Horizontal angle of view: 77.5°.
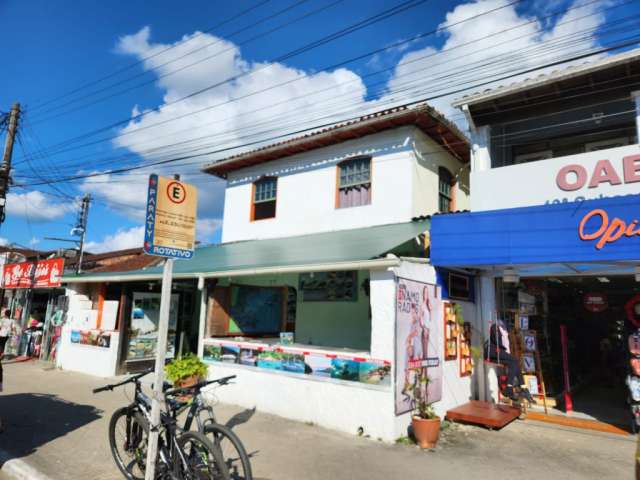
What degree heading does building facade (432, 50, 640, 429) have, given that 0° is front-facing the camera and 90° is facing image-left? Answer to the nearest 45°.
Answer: approximately 45°

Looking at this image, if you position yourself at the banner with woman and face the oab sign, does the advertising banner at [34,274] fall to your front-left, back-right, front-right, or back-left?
back-left

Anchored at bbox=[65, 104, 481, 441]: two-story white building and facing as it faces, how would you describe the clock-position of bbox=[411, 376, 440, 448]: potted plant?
The potted plant is roughly at 10 o'clock from the two-story white building.

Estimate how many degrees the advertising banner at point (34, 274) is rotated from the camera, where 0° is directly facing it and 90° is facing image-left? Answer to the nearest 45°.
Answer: approximately 45°

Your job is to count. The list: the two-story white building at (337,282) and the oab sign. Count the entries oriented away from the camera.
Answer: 0

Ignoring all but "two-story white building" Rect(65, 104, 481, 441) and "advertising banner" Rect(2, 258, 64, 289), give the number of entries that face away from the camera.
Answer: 0

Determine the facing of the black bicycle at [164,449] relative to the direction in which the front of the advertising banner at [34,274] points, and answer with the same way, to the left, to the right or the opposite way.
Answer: to the right

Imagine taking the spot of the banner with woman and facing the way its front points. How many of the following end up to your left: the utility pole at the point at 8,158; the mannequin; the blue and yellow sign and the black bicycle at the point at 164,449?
1

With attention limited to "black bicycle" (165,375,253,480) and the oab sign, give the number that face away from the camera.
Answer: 0

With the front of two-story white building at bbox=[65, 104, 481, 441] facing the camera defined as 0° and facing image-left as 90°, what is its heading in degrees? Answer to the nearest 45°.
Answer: approximately 45°

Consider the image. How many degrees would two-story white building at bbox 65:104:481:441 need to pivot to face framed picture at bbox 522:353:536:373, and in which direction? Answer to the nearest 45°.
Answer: approximately 135° to its left
